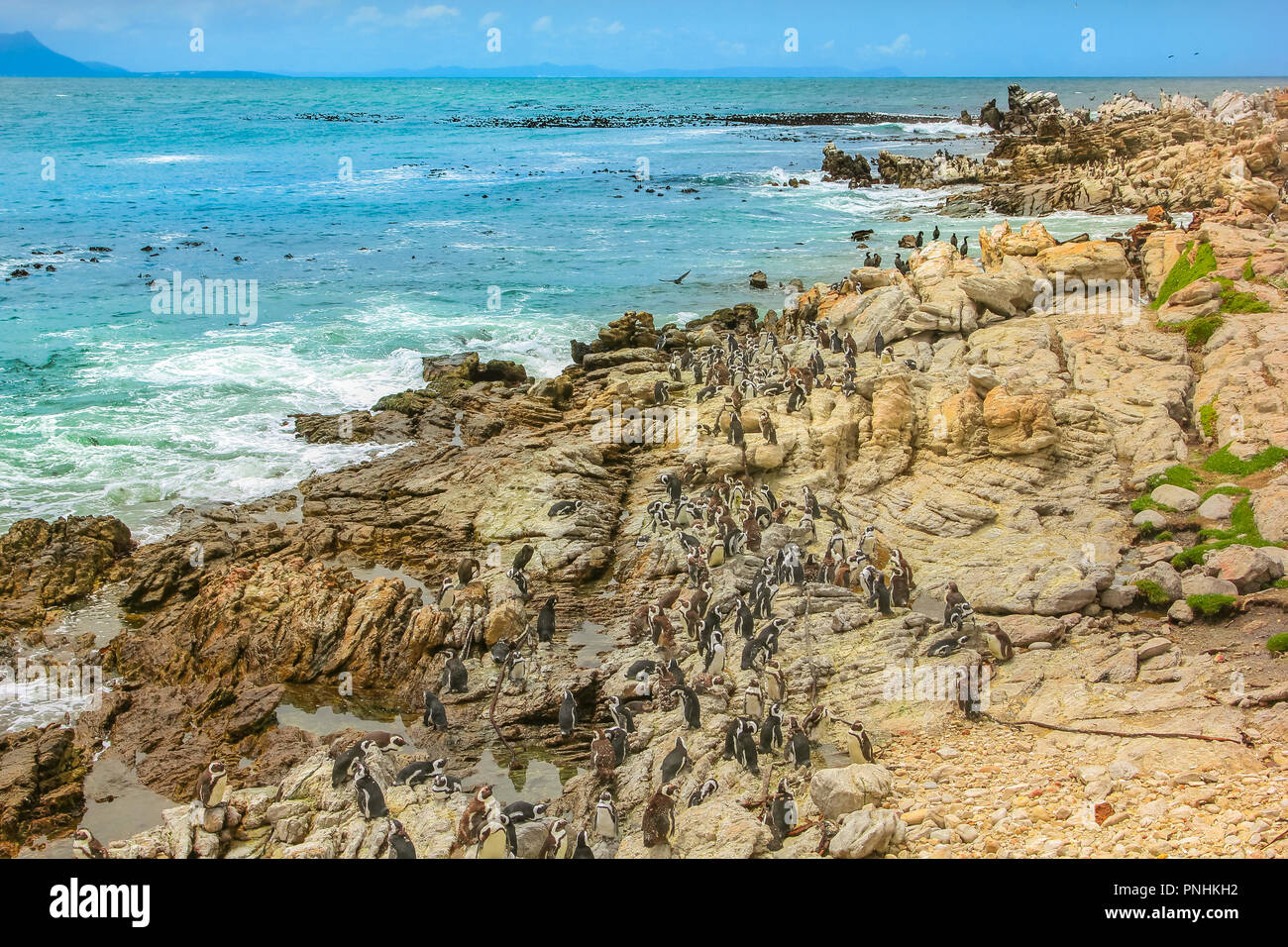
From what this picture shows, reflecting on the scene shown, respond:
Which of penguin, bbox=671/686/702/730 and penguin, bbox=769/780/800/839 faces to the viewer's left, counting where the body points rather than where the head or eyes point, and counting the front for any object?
penguin, bbox=671/686/702/730

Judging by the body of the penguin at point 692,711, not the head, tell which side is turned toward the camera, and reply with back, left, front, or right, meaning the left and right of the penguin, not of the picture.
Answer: left

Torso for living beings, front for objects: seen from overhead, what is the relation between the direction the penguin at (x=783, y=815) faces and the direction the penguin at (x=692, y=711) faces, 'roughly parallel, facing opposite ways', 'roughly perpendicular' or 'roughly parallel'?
roughly perpendicular

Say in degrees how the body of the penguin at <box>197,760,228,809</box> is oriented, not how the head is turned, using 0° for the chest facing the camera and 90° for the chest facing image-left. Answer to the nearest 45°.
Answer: approximately 315°

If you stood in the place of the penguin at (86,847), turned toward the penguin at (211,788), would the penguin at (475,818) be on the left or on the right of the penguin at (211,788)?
right
